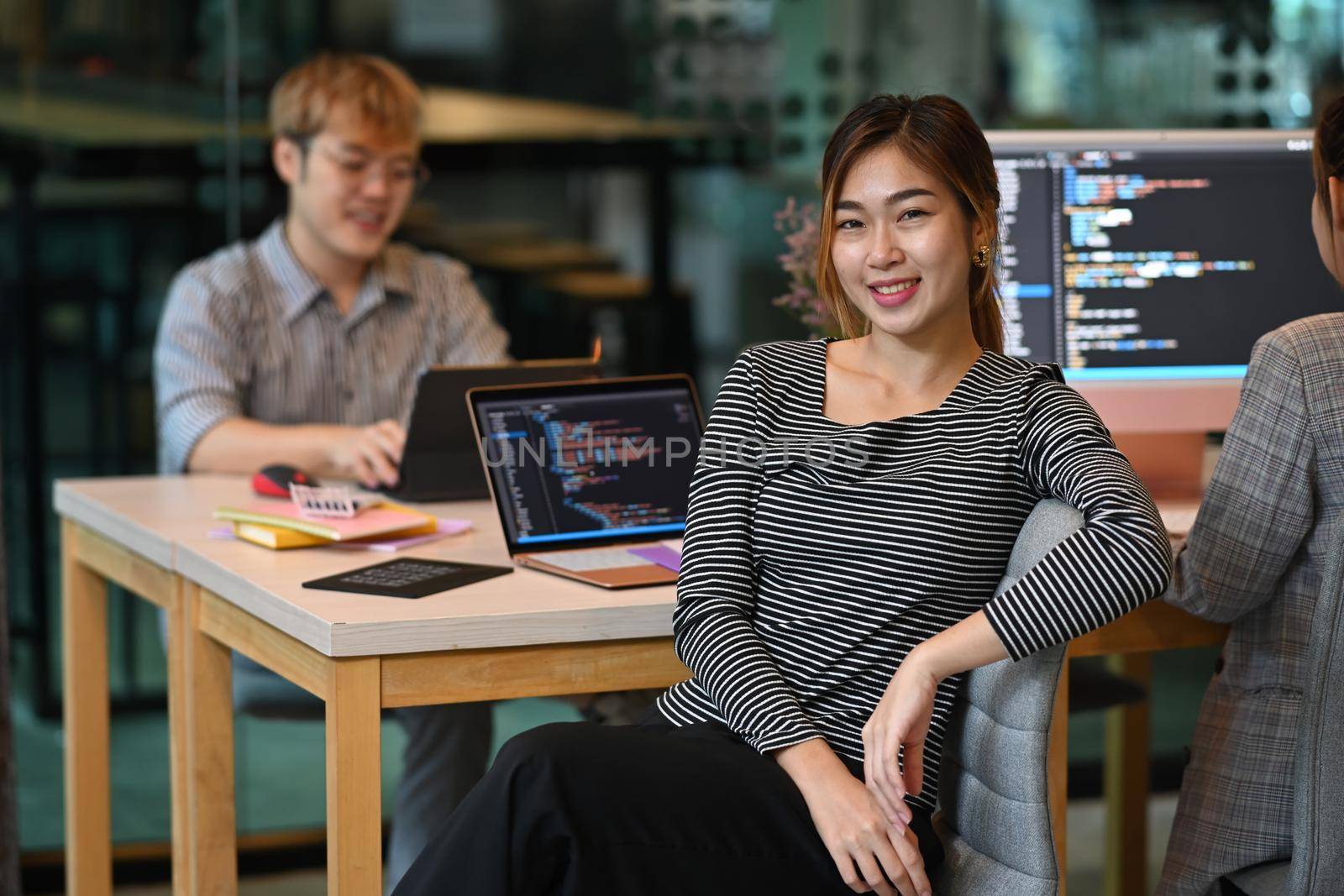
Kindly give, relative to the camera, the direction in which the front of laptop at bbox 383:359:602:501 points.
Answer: facing away from the viewer and to the left of the viewer

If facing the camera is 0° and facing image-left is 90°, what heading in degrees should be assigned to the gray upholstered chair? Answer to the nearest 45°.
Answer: approximately 45°

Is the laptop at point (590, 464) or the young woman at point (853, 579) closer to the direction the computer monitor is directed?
the young woman

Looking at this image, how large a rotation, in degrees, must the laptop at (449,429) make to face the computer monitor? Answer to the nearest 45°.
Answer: approximately 135° to its right

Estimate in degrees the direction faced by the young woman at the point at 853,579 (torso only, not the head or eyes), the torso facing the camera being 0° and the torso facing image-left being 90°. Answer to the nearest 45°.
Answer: approximately 45°

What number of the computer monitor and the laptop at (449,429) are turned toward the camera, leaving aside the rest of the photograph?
1

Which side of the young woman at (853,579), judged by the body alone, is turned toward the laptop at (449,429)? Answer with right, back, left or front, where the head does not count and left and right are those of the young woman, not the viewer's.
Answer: right

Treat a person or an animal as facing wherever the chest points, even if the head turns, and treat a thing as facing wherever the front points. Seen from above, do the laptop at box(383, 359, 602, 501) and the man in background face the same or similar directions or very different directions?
very different directions

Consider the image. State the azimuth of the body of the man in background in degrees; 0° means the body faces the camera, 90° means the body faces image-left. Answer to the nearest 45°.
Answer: approximately 315°

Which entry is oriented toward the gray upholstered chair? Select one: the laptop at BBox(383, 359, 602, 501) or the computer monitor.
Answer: the computer monitor
